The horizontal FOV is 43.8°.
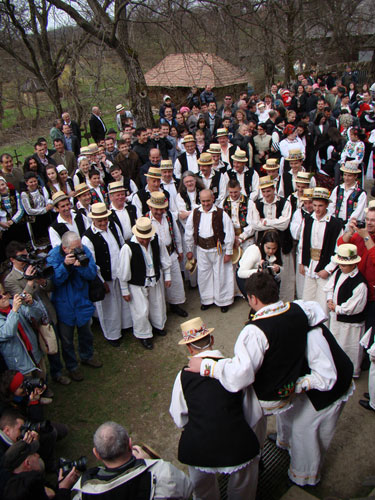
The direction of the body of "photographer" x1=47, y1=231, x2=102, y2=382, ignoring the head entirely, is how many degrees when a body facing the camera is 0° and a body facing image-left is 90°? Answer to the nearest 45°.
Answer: approximately 315°

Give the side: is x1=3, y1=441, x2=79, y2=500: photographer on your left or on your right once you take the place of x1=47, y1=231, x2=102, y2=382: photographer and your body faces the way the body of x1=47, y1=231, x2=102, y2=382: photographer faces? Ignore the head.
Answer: on your right
